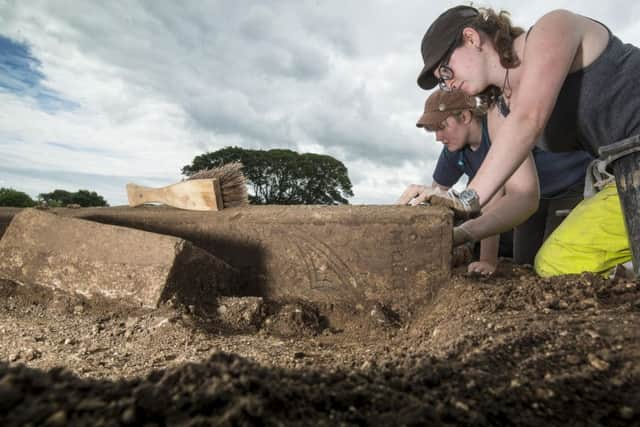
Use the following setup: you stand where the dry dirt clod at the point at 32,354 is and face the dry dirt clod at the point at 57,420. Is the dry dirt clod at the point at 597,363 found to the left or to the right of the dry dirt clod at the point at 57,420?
left

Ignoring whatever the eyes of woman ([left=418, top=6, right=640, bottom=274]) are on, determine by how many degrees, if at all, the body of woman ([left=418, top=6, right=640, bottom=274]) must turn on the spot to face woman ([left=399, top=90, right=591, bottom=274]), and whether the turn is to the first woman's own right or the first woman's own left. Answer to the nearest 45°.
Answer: approximately 90° to the first woman's own right

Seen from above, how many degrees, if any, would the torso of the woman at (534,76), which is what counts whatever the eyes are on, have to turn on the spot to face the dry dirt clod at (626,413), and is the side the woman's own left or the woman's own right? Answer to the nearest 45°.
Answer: approximately 90° to the woman's own left

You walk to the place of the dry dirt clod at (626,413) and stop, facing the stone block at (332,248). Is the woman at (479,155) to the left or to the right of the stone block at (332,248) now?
right

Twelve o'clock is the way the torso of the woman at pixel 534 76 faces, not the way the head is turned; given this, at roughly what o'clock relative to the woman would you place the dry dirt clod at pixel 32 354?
The dry dirt clod is roughly at 11 o'clock from the woman.

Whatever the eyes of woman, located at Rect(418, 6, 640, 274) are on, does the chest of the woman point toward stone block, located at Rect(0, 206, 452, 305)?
yes

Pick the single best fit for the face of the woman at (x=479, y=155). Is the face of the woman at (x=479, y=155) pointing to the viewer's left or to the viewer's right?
to the viewer's left

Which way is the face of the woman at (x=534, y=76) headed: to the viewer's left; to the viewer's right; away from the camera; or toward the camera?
to the viewer's left

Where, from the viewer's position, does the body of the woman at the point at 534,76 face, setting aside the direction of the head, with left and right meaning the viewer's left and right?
facing to the left of the viewer
